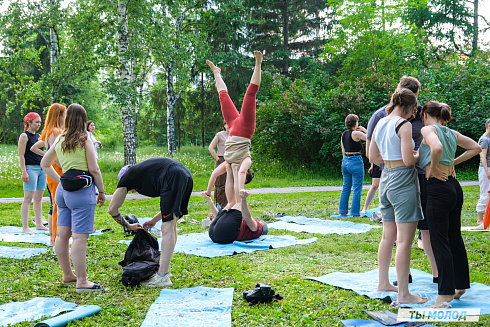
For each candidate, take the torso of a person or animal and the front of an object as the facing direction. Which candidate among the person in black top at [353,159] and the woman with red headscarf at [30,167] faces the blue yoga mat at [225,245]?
the woman with red headscarf

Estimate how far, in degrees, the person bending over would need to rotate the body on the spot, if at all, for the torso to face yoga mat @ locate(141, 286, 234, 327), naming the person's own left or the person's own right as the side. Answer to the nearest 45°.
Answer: approximately 90° to the person's own left

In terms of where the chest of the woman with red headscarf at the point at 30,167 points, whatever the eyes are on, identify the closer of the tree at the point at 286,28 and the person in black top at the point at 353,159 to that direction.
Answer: the person in black top

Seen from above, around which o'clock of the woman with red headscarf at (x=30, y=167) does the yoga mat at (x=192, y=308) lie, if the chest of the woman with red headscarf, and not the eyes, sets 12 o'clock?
The yoga mat is roughly at 1 o'clock from the woman with red headscarf.

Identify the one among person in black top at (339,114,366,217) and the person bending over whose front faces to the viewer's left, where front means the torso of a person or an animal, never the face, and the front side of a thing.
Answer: the person bending over

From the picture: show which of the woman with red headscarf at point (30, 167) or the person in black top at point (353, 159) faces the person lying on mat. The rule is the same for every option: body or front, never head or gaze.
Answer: the woman with red headscarf

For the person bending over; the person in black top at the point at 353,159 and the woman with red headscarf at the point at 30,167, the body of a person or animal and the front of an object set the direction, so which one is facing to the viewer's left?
the person bending over

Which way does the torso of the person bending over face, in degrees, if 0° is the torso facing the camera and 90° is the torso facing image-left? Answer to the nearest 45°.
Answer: approximately 90°

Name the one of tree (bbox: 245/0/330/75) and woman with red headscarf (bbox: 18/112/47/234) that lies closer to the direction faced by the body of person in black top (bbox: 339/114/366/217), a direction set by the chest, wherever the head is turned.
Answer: the tree

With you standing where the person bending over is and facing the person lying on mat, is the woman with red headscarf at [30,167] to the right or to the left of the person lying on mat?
left
